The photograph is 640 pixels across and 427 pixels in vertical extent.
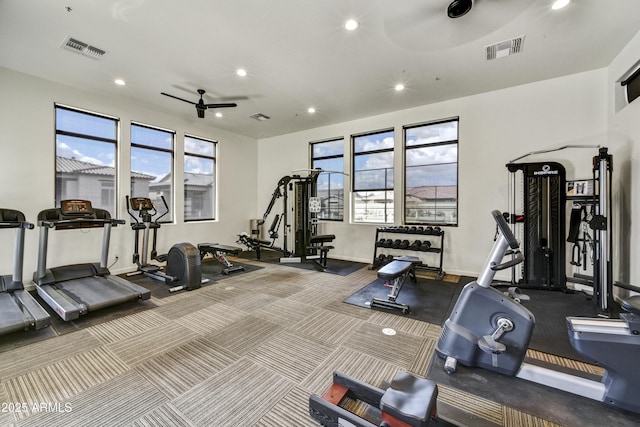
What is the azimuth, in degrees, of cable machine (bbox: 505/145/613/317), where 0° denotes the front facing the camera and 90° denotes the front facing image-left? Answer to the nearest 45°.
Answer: approximately 45°

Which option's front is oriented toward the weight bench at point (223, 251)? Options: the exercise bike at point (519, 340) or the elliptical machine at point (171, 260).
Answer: the exercise bike

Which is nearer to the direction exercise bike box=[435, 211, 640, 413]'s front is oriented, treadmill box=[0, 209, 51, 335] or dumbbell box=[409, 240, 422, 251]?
the treadmill

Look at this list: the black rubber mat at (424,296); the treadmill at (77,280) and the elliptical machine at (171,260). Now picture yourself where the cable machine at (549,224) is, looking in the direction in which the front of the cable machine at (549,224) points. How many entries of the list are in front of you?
3

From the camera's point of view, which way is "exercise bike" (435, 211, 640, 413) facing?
to the viewer's left

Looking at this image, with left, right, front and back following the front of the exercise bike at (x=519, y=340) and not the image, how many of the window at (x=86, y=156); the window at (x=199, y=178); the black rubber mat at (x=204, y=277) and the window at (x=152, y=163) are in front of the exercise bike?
4

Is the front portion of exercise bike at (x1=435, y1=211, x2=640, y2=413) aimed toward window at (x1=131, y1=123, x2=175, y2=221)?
yes

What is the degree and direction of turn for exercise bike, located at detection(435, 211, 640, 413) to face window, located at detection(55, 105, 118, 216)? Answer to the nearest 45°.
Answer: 0° — it already faces it

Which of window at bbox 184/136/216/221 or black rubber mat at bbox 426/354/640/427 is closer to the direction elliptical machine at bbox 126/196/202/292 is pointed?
the window

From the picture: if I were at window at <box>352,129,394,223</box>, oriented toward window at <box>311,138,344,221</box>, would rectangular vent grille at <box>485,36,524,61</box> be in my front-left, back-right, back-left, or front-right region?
back-left

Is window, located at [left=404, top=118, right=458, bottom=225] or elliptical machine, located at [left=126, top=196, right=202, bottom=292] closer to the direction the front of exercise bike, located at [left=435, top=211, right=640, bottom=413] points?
the elliptical machine
